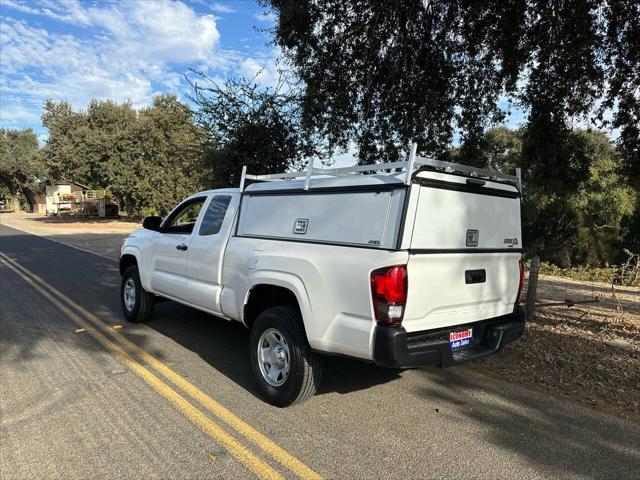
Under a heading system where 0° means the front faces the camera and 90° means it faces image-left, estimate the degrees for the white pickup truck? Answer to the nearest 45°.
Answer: approximately 135°

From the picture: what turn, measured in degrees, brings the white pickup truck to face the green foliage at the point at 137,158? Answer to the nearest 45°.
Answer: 0° — it already faces it
